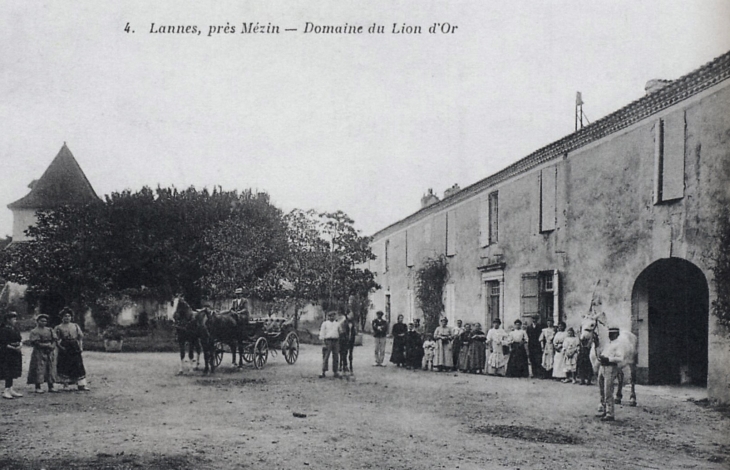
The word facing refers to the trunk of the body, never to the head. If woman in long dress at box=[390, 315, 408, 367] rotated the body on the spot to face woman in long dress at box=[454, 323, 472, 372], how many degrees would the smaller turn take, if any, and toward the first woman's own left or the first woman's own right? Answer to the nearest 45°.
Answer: approximately 45° to the first woman's own left

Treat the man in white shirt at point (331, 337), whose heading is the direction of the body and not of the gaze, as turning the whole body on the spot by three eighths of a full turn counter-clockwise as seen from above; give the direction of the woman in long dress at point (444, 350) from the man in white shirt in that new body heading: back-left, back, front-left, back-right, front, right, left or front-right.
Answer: front

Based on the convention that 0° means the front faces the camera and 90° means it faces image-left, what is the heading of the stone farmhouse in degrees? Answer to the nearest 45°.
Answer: approximately 45°
